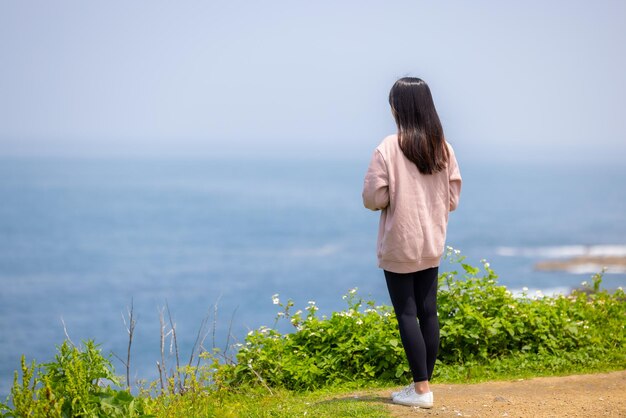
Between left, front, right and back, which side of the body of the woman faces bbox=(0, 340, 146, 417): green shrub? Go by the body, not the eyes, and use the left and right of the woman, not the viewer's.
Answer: left

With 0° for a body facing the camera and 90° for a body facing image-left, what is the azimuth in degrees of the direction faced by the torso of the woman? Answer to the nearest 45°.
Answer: approximately 135°
